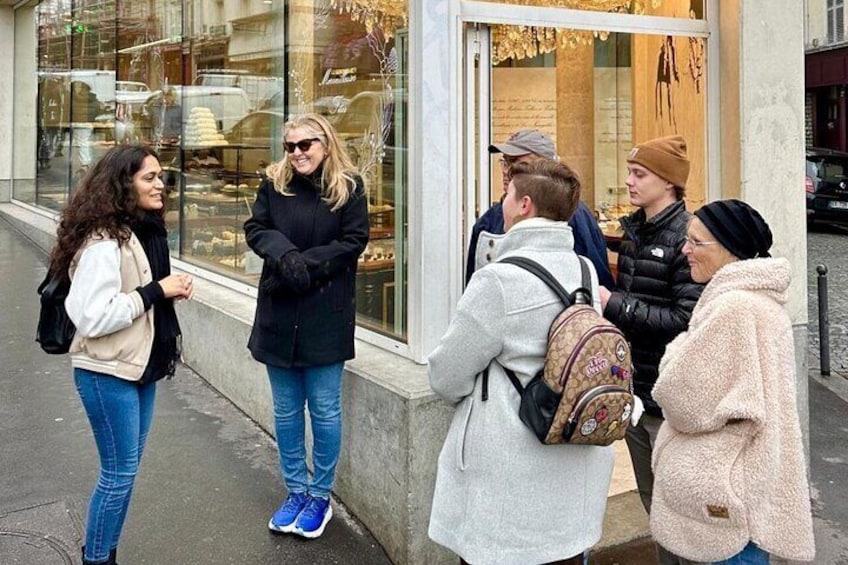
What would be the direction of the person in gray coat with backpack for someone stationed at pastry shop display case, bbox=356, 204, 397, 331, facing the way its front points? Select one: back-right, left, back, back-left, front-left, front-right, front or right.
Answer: front-left

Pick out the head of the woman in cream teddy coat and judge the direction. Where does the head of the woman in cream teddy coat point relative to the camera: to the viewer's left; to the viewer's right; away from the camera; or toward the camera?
to the viewer's left

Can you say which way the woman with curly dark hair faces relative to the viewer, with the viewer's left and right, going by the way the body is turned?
facing to the right of the viewer

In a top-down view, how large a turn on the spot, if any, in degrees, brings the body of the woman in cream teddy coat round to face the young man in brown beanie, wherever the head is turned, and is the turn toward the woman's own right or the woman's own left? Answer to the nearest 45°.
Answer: approximately 90° to the woman's own right

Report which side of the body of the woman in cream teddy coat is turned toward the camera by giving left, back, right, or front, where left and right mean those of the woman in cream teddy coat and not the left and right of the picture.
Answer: left

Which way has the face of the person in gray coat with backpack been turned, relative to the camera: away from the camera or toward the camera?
away from the camera

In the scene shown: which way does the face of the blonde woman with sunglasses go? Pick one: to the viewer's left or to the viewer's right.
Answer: to the viewer's left

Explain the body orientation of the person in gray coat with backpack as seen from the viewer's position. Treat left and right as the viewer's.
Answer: facing away from the viewer and to the left of the viewer
